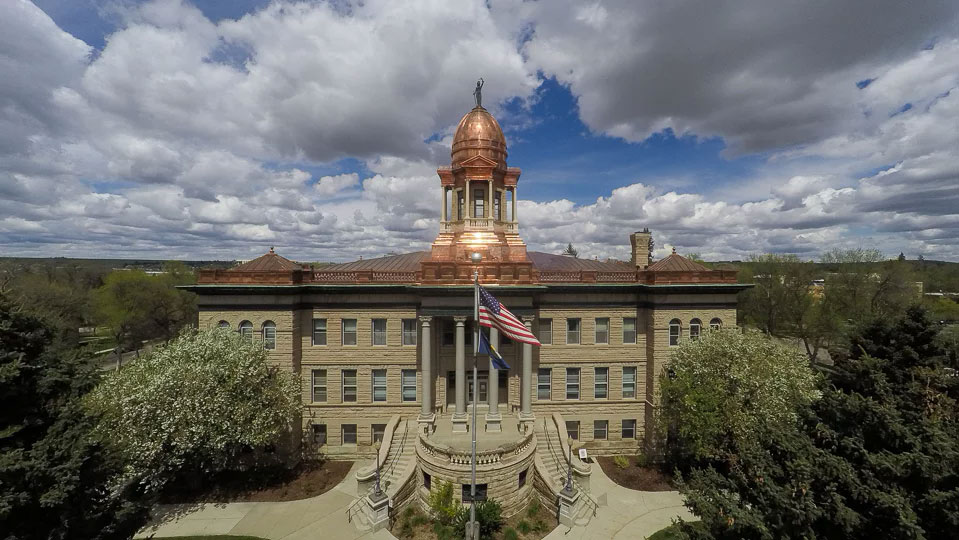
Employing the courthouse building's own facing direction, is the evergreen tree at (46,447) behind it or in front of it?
in front

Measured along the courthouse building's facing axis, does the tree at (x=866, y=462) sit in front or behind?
in front

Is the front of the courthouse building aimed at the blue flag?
yes

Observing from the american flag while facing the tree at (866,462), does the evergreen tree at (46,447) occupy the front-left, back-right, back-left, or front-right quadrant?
back-right

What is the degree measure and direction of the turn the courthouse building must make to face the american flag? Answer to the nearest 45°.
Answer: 0° — it already faces it

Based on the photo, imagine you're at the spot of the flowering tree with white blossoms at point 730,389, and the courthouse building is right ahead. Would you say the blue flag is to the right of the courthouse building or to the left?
left

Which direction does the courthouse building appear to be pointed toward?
toward the camera

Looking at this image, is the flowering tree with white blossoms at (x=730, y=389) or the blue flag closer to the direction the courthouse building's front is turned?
the blue flag
